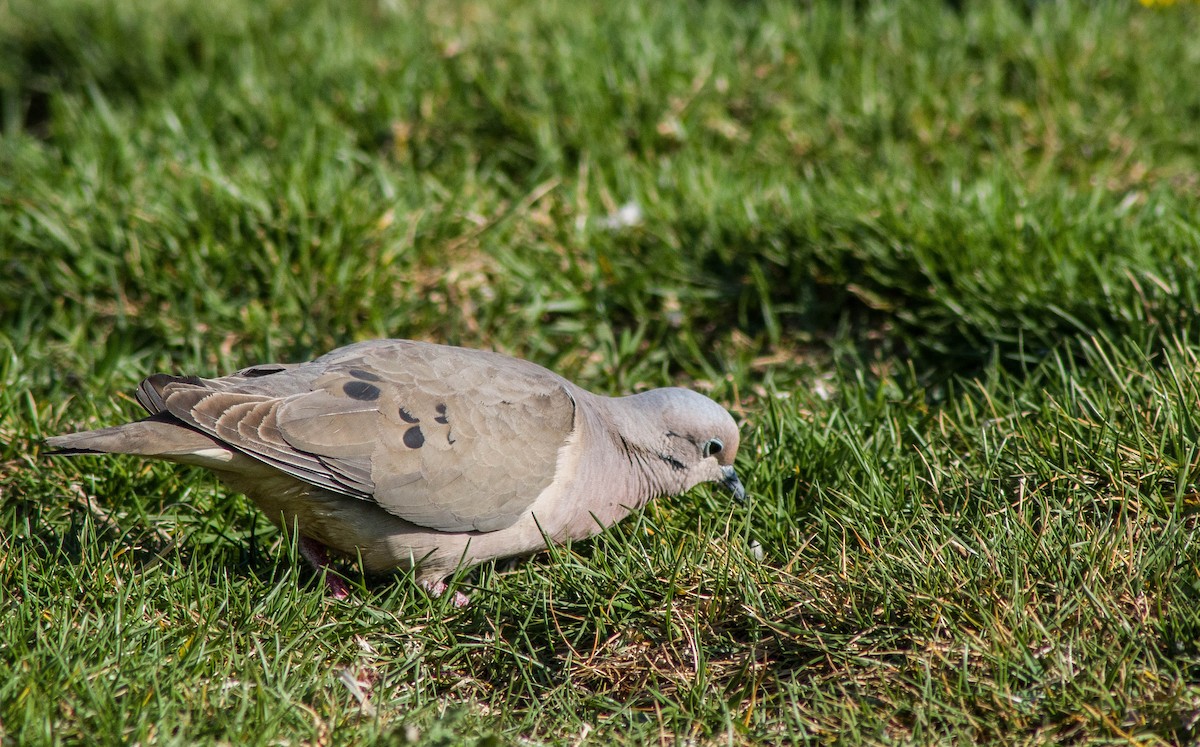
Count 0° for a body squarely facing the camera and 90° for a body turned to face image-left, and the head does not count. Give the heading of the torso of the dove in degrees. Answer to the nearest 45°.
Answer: approximately 270°
